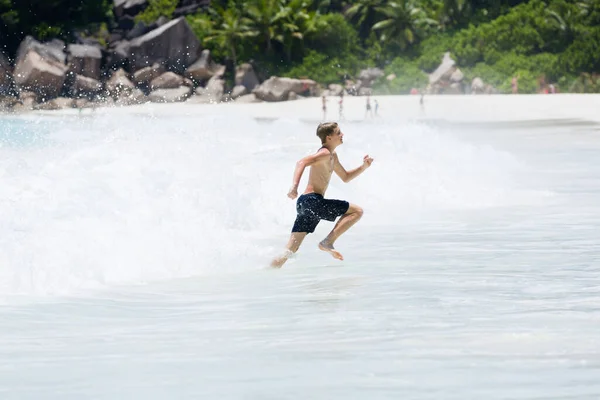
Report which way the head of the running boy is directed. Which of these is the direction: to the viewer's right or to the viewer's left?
to the viewer's right

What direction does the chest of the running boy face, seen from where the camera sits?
to the viewer's right
